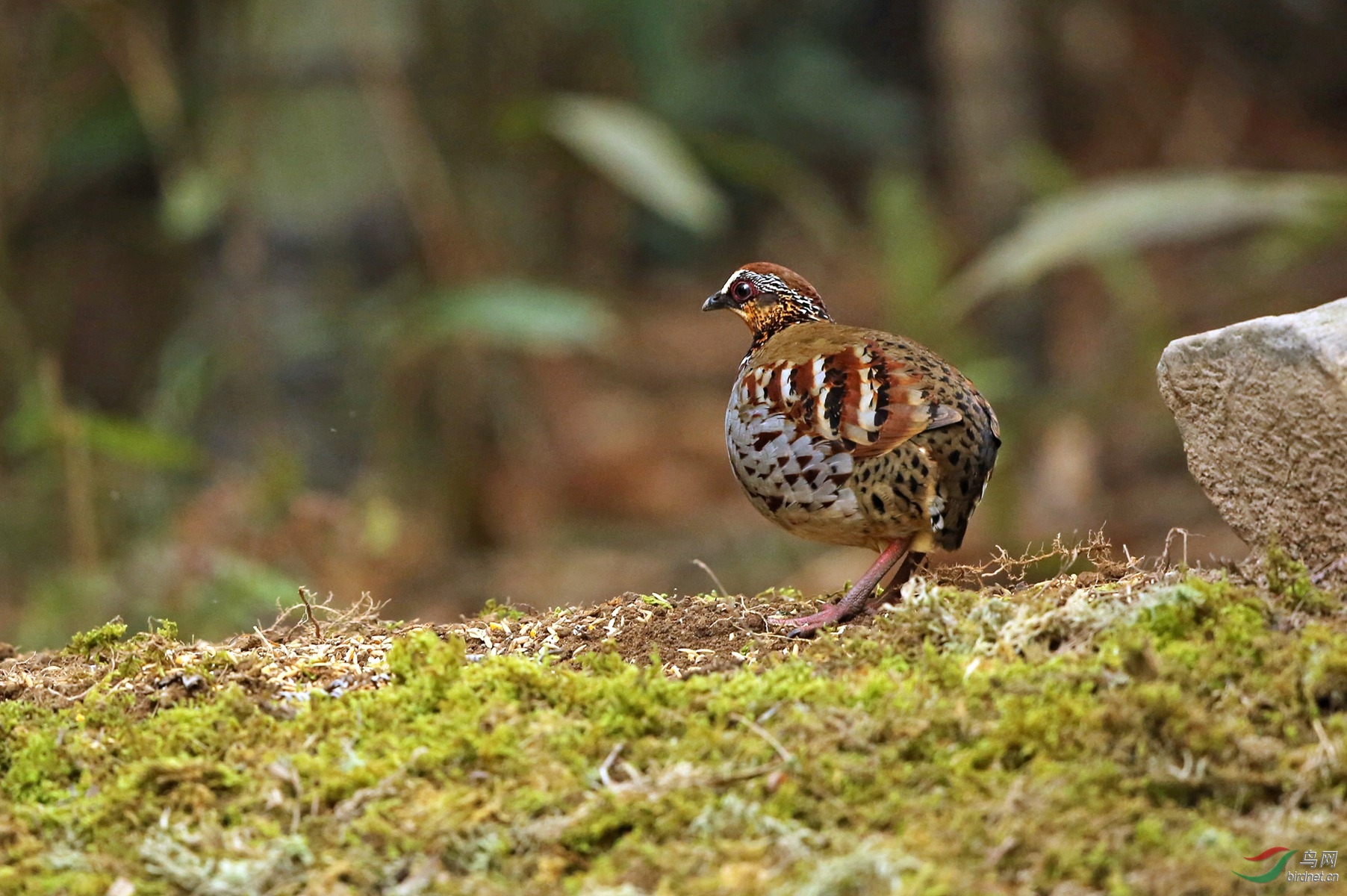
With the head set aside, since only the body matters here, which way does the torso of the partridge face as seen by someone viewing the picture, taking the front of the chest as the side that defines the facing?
to the viewer's left

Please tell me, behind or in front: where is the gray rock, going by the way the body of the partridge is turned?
behind
